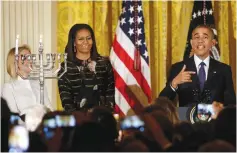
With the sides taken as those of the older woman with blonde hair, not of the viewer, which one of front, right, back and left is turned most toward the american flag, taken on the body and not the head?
left

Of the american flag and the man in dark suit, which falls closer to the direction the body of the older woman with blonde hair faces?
the man in dark suit

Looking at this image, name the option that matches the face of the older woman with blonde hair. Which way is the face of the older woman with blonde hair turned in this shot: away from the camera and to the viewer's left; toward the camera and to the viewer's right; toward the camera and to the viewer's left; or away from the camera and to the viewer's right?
toward the camera and to the viewer's right

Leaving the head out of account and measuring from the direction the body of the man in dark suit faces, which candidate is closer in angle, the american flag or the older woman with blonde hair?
the older woman with blonde hair

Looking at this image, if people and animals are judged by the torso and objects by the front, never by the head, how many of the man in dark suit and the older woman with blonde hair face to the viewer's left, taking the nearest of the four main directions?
0

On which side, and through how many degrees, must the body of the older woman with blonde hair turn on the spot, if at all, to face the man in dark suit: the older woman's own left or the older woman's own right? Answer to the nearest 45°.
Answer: approximately 45° to the older woman's own left

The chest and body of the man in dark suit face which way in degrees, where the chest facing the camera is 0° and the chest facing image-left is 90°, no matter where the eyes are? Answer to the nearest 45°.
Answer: approximately 0°

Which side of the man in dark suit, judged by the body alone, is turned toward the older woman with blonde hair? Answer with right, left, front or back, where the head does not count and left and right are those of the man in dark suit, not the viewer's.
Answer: right

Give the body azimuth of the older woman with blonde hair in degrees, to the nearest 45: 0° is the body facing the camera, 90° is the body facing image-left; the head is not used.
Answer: approximately 315°
